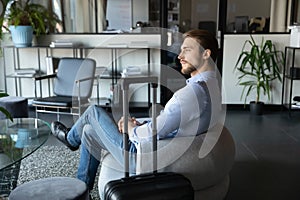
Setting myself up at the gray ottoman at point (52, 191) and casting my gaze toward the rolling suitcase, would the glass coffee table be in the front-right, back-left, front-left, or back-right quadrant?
back-left

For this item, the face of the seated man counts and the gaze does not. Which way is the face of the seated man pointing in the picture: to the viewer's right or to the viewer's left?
to the viewer's left

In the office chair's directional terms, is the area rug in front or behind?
in front

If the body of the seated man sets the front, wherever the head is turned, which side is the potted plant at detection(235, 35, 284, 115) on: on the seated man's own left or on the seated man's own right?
on the seated man's own right

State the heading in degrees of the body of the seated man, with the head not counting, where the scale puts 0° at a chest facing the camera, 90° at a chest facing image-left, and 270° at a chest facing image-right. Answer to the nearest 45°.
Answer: approximately 90°

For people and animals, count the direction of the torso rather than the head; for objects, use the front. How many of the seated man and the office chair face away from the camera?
0

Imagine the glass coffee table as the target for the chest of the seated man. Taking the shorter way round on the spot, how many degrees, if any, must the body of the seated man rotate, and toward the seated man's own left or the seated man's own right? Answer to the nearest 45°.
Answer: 0° — they already face it
